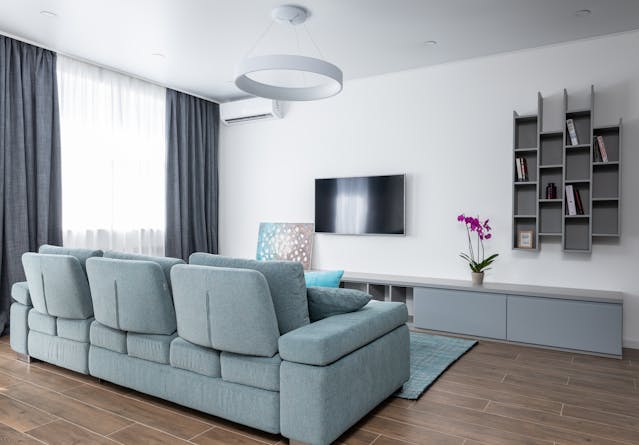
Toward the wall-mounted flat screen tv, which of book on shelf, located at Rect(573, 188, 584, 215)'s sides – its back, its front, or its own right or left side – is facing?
right

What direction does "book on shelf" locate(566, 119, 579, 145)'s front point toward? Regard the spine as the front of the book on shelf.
toward the camera

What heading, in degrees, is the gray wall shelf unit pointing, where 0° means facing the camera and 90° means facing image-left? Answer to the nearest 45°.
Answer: approximately 45°

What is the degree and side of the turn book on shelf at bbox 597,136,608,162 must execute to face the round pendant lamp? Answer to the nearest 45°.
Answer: approximately 45° to its right

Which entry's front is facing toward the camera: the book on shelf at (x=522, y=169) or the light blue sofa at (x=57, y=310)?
the book on shelf

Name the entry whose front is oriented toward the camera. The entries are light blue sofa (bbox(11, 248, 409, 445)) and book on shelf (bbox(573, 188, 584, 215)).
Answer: the book on shelf

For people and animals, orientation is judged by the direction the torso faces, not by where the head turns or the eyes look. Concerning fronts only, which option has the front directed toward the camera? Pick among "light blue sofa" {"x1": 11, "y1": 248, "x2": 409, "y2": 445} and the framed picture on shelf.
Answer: the framed picture on shelf

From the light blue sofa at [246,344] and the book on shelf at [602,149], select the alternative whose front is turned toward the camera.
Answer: the book on shelf

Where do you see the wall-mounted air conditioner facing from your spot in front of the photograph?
facing the viewer and to the left of the viewer

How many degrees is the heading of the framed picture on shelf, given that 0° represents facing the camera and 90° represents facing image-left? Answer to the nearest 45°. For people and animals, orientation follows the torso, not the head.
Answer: approximately 0°

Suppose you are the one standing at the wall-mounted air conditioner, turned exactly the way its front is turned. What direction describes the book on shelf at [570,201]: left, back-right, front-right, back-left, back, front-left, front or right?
left

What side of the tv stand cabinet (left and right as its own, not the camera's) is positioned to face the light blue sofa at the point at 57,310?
front

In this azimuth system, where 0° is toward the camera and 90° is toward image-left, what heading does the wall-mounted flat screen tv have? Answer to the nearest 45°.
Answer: approximately 45°

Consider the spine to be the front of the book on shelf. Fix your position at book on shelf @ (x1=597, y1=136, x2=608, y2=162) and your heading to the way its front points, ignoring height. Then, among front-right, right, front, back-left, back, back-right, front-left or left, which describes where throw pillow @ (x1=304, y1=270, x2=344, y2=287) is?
front-right

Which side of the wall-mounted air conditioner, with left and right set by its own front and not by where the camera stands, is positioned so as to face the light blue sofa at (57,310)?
front

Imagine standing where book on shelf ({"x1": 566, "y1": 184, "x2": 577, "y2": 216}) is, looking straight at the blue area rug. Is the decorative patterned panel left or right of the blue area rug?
right

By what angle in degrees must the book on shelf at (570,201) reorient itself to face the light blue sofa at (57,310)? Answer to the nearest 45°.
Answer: approximately 45° to its right
